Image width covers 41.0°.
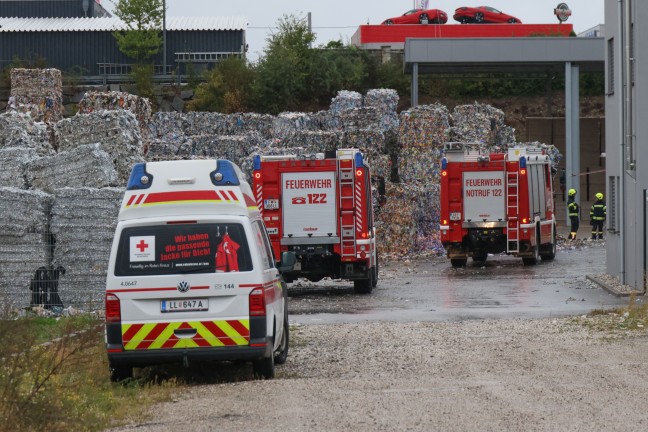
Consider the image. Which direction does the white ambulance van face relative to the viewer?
away from the camera

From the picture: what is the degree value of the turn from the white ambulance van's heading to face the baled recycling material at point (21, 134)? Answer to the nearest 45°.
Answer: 0° — it already faces it

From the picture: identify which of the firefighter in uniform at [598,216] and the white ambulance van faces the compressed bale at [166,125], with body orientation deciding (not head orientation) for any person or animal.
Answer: the white ambulance van

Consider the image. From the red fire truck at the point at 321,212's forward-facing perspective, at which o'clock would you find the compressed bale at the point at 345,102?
The compressed bale is roughly at 12 o'clock from the red fire truck.

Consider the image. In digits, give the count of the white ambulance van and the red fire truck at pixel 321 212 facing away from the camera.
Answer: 2

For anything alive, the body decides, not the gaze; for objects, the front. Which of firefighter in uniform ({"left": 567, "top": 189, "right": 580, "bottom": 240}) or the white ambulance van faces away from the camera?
the white ambulance van
